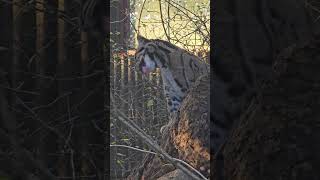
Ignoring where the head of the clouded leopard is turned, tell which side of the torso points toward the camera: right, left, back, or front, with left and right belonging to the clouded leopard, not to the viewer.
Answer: left
